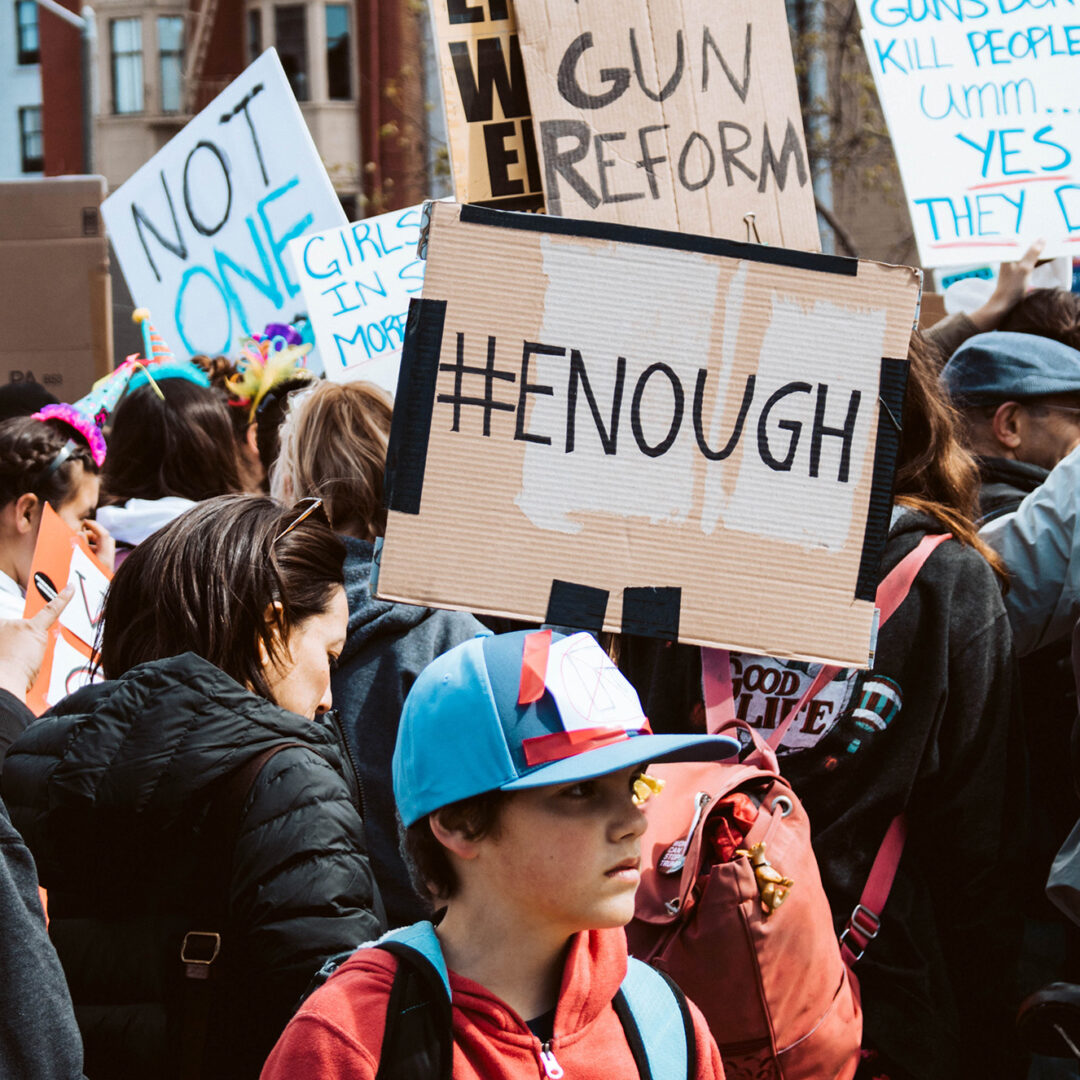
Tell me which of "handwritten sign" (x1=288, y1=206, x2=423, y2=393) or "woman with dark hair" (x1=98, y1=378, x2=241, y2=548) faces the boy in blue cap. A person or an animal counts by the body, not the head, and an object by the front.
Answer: the handwritten sign

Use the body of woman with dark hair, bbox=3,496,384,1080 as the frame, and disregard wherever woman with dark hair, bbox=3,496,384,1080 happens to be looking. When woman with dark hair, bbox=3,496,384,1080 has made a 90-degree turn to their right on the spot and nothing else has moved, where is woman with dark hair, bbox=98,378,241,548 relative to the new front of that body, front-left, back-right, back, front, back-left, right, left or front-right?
back-left

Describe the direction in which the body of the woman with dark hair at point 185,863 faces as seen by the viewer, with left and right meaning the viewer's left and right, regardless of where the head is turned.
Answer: facing away from the viewer and to the right of the viewer

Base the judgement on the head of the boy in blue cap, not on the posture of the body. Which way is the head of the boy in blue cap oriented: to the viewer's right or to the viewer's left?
to the viewer's right

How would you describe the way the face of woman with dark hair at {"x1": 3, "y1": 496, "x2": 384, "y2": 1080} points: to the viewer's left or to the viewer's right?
to the viewer's right

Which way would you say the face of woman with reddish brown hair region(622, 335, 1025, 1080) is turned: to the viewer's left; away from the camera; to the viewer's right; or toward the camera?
away from the camera

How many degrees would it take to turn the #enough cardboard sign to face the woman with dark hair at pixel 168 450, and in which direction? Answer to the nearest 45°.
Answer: approximately 135° to its right

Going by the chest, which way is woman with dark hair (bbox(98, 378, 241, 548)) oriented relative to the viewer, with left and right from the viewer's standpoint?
facing away from the viewer
